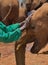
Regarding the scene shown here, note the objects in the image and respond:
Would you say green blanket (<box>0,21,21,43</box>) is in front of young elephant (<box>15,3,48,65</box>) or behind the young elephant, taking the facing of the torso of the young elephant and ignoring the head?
in front

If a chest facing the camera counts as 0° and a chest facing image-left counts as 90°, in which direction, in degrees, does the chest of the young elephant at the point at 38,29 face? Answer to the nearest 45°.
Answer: approximately 90°

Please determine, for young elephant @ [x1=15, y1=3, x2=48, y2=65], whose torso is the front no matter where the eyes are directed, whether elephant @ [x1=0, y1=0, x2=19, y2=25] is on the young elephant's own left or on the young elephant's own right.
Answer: on the young elephant's own right
